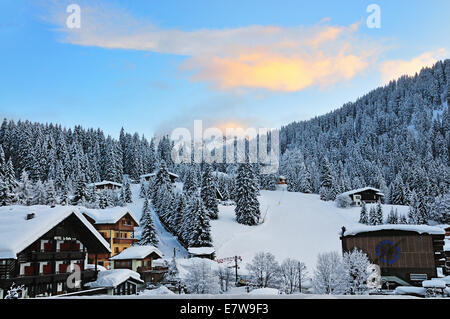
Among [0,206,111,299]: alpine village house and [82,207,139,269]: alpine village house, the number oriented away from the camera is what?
0

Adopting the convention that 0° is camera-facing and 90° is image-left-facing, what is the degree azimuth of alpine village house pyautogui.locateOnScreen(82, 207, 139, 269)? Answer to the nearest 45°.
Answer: approximately 315°

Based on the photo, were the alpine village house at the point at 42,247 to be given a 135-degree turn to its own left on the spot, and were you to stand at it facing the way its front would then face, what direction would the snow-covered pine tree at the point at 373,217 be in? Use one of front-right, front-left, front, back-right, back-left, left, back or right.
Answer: front-right

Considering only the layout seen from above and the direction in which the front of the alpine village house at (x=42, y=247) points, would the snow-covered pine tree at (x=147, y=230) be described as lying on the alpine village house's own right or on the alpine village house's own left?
on the alpine village house's own left

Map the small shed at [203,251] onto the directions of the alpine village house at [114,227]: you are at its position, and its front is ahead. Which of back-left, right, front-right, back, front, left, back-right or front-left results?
left

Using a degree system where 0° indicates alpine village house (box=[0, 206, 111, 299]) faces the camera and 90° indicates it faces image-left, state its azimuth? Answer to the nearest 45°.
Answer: approximately 315°

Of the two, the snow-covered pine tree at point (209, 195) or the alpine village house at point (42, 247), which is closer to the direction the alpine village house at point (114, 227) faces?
the alpine village house

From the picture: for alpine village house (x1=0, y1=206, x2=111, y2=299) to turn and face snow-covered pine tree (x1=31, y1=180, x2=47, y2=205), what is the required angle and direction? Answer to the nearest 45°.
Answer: approximately 135° to its left

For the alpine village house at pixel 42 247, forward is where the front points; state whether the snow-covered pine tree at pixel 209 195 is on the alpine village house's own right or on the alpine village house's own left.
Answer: on the alpine village house's own left

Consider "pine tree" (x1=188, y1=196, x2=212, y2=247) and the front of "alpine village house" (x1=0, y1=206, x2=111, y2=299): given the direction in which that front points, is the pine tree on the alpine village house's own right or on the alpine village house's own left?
on the alpine village house's own left

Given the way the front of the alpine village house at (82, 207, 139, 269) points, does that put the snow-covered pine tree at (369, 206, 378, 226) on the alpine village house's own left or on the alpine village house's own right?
on the alpine village house's own left
